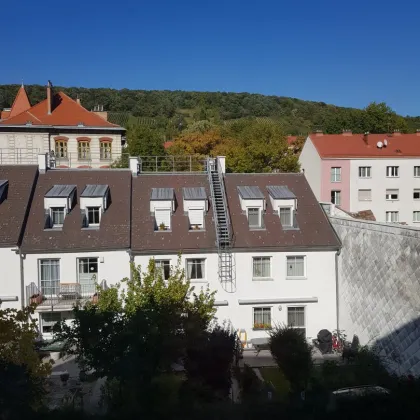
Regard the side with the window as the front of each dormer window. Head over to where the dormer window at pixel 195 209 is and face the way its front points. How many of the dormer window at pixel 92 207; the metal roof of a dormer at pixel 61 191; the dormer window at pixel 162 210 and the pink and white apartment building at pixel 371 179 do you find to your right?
3

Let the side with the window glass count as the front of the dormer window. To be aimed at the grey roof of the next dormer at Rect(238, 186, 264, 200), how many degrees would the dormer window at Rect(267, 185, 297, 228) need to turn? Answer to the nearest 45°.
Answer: approximately 90° to its right

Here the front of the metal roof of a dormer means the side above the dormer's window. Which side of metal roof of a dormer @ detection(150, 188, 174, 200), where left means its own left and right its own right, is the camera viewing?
front

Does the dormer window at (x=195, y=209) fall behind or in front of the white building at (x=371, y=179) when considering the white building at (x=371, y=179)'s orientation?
in front

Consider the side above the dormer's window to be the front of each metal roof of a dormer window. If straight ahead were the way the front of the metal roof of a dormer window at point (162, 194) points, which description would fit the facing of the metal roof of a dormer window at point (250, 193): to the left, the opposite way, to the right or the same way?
the same way

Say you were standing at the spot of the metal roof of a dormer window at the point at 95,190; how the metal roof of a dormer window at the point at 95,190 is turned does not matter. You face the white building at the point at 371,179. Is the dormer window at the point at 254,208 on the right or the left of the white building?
right

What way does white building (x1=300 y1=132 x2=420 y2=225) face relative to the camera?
toward the camera

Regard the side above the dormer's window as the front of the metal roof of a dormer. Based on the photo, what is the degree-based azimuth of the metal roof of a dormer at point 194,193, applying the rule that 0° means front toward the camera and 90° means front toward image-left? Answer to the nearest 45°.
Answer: approximately 0°

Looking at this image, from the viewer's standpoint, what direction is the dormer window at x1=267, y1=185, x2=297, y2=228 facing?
toward the camera

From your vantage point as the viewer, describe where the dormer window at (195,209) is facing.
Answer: facing the viewer

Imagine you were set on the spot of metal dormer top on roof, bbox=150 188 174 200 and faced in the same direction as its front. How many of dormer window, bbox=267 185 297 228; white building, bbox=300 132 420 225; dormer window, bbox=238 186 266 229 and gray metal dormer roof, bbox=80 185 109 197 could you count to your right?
1

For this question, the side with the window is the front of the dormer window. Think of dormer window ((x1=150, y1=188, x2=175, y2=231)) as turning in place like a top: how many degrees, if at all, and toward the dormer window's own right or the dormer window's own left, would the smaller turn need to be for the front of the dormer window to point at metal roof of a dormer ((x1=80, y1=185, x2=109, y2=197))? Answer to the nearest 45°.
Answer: approximately 90° to the dormer window's own right

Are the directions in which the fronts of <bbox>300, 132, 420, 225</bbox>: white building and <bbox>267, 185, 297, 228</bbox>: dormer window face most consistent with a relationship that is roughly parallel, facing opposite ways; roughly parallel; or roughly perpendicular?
roughly parallel

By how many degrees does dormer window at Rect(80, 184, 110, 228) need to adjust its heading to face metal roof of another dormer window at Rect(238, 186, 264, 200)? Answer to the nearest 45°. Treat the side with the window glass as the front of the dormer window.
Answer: approximately 90° to its left
